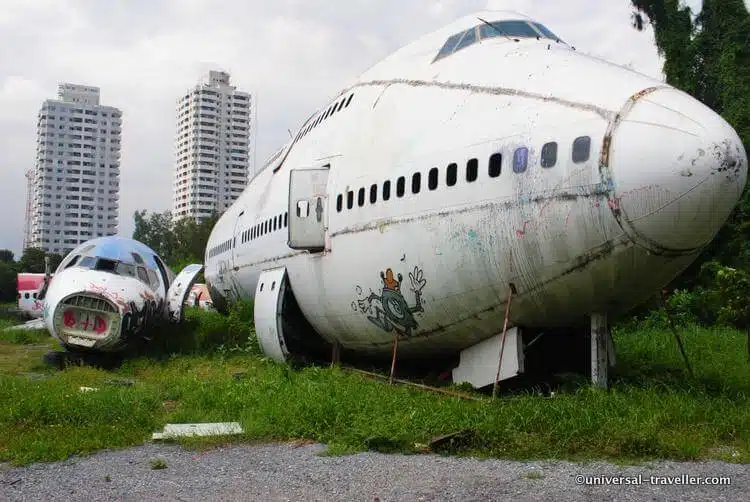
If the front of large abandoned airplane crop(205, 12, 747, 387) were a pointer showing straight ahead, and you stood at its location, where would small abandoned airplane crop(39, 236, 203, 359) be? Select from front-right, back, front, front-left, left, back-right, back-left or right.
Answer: back

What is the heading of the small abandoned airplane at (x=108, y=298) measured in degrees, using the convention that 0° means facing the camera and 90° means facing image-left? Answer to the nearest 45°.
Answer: approximately 45°

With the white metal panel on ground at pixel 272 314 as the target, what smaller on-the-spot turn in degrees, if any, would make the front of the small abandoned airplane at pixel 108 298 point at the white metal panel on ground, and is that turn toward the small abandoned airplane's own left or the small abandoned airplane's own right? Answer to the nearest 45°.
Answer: approximately 90° to the small abandoned airplane's own left

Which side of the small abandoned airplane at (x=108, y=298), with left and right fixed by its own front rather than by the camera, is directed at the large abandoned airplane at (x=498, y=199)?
left

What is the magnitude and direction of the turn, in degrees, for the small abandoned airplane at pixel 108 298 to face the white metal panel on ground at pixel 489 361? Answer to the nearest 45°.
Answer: approximately 90° to its left

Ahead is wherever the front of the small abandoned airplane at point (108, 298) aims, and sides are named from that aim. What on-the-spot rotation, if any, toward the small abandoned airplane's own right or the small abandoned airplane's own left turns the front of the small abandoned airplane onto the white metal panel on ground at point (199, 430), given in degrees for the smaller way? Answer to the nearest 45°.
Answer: approximately 45° to the small abandoned airplane's own left

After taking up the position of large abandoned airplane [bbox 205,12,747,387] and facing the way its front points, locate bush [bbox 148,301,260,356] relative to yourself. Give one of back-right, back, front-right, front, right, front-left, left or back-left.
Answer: back

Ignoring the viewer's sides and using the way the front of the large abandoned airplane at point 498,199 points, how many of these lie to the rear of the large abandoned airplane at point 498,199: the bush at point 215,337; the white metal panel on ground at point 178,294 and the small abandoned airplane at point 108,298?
3
